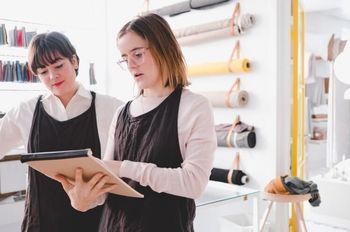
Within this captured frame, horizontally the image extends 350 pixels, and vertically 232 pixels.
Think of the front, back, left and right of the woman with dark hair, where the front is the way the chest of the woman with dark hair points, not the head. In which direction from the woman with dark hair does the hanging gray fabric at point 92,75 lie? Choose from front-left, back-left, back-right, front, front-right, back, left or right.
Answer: back

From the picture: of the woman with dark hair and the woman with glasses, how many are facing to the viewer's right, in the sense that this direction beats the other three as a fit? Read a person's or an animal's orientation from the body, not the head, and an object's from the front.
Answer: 0

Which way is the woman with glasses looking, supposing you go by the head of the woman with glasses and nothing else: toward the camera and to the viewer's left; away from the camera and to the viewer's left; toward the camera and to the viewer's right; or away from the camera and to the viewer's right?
toward the camera and to the viewer's left

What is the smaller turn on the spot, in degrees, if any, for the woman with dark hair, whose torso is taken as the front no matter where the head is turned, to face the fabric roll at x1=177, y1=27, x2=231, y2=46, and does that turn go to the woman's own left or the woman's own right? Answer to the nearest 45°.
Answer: approximately 135° to the woman's own left

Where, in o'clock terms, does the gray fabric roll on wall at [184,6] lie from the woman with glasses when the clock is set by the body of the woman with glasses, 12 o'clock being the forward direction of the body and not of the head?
The gray fabric roll on wall is roughly at 5 o'clock from the woman with glasses.

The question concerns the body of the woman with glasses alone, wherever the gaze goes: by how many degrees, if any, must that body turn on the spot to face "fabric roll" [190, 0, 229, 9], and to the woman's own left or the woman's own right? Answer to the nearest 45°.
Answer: approximately 135° to the woman's own right

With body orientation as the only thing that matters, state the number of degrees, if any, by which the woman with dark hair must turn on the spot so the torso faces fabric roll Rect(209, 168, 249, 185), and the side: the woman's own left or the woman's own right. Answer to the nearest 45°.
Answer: approximately 135° to the woman's own left

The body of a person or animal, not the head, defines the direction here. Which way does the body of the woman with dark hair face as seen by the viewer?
toward the camera

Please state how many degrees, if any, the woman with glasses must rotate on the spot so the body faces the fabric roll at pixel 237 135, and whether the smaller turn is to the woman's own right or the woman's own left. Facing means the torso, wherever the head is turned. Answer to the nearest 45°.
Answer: approximately 135° to the woman's own right

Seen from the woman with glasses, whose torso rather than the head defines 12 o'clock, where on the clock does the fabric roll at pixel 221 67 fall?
The fabric roll is roughly at 5 o'clock from the woman with glasses.

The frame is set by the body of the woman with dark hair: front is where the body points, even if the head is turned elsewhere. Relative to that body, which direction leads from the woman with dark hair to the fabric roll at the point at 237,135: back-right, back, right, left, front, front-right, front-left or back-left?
back-left

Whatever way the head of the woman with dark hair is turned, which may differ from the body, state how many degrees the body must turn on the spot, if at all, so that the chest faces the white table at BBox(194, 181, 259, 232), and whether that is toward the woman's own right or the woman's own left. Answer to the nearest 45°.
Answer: approximately 135° to the woman's own left

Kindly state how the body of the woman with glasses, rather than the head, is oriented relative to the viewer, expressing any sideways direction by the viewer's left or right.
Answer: facing the viewer and to the left of the viewer

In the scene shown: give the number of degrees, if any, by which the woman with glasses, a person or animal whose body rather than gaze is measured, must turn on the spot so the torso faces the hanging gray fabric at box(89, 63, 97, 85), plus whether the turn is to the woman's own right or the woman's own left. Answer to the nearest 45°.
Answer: approximately 135° to the woman's own right
